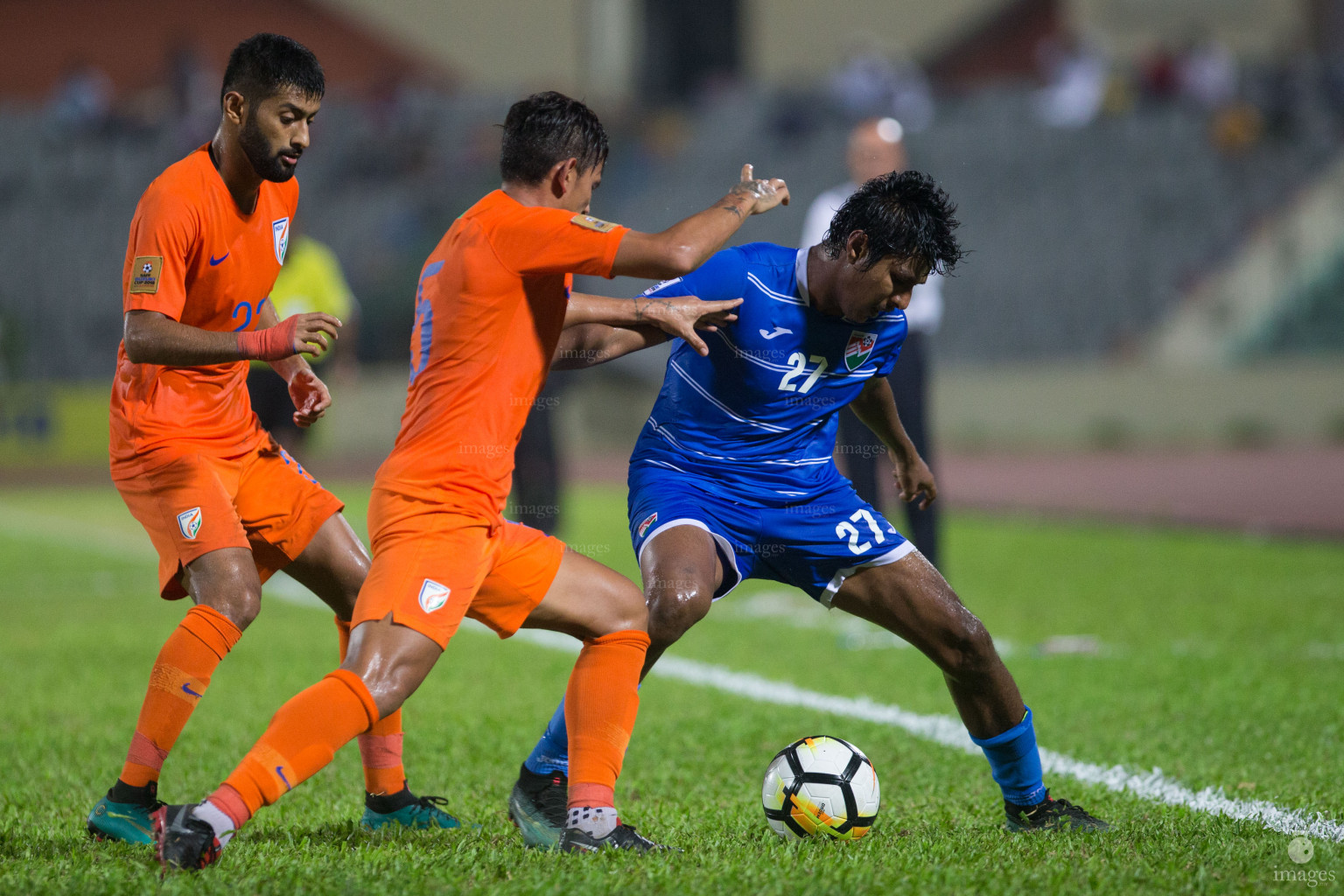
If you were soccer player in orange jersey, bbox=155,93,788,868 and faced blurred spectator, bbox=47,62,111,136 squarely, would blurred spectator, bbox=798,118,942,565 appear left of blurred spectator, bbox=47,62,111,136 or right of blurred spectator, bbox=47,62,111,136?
right

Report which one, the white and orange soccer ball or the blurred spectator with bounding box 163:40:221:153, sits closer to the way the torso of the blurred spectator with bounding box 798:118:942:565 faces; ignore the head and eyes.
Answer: the white and orange soccer ball

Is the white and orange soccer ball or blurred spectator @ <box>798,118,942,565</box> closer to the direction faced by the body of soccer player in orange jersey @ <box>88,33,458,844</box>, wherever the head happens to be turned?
the white and orange soccer ball

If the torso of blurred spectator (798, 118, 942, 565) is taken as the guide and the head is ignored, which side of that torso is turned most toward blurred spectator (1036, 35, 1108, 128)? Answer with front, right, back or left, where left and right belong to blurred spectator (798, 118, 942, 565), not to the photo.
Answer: back

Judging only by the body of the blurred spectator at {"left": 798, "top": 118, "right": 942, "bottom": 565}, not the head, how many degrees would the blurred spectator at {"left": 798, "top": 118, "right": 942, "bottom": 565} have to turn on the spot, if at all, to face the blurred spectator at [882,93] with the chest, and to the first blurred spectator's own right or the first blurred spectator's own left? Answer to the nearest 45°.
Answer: approximately 180°

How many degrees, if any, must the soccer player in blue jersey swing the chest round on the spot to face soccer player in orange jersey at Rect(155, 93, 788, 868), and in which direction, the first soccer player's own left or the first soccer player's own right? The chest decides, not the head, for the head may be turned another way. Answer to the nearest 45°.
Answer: approximately 90° to the first soccer player's own right
